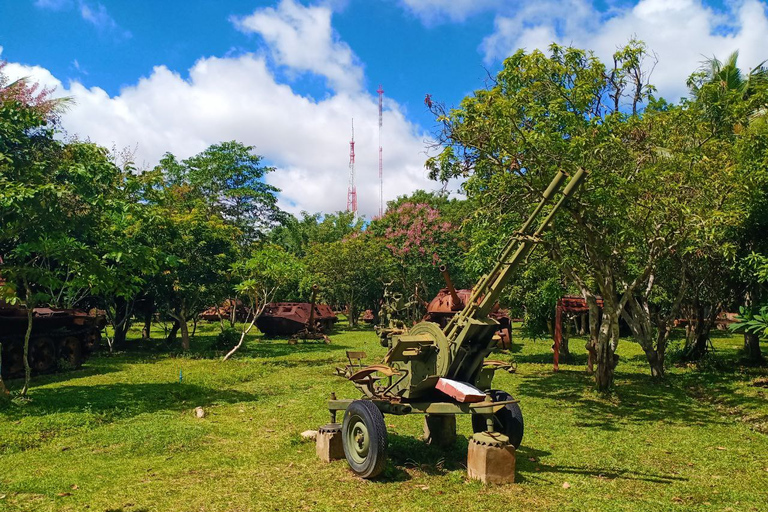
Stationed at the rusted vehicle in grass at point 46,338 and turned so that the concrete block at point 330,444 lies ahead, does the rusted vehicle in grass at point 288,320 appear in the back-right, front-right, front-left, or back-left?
back-left
